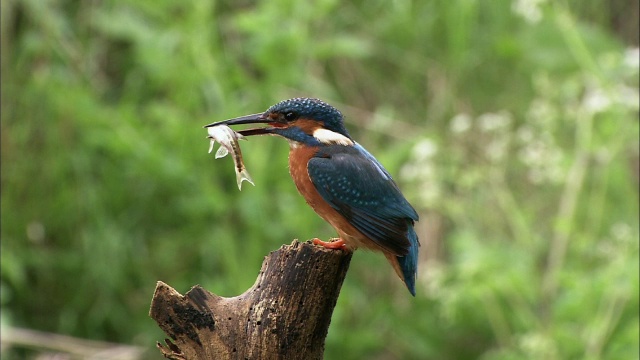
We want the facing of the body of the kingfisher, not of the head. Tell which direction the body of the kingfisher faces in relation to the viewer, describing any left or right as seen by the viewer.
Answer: facing to the left of the viewer
